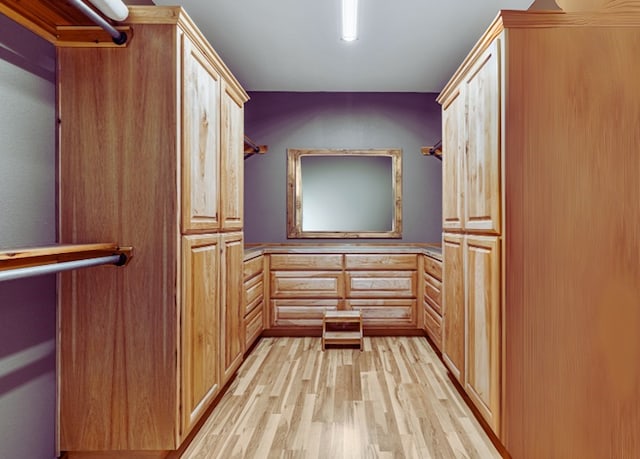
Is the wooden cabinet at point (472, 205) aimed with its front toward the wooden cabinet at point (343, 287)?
no

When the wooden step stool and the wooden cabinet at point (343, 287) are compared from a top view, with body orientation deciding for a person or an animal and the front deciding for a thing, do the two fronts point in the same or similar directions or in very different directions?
same or similar directions

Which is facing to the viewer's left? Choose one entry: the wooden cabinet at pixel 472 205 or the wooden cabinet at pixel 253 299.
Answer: the wooden cabinet at pixel 472 205

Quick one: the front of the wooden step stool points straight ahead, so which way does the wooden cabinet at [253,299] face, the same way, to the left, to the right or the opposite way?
to the left

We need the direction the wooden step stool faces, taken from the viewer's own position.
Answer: facing the viewer

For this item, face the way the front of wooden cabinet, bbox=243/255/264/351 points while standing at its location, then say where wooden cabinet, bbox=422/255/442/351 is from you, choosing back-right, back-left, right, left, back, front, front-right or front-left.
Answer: front

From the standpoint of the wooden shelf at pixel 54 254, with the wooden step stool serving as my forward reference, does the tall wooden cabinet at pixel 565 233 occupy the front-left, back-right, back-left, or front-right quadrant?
front-right

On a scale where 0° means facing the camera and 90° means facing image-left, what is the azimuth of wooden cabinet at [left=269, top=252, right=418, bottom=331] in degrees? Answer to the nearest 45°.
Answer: approximately 0°

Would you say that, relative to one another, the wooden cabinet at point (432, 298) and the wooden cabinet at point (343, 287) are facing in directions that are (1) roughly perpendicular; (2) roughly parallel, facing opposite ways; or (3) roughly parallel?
roughly perpendicular

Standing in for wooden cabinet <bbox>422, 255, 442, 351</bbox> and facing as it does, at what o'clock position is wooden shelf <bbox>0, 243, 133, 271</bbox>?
The wooden shelf is roughly at 10 o'clock from the wooden cabinet.

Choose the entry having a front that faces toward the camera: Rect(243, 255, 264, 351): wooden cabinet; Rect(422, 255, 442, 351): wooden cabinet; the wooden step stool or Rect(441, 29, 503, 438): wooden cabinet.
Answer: the wooden step stool

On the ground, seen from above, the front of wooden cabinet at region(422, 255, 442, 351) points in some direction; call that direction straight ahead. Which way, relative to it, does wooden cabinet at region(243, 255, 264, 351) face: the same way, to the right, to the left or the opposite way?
the opposite way

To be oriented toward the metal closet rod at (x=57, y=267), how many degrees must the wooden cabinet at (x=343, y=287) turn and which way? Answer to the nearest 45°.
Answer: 0° — it already faces it

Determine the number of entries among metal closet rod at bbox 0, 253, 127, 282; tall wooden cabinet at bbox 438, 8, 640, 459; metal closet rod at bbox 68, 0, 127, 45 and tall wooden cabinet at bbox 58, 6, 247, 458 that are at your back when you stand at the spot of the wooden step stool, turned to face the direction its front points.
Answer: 0

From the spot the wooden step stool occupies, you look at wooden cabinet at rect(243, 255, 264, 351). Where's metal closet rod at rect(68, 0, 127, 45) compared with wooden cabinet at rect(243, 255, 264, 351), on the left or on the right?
left

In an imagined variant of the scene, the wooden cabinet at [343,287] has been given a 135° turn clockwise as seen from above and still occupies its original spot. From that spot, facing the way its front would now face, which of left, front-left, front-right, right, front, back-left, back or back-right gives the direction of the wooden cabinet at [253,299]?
left

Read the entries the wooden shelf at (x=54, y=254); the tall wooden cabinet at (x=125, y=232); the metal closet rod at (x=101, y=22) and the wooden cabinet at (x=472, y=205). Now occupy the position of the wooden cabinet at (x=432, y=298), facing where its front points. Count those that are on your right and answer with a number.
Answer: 0

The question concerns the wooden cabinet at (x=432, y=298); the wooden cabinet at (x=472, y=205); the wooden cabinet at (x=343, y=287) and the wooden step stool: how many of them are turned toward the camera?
2

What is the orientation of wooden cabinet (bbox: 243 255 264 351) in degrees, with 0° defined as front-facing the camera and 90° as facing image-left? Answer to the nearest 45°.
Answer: approximately 270°

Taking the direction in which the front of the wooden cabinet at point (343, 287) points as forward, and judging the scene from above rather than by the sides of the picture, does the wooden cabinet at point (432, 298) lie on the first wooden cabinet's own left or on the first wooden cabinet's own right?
on the first wooden cabinet's own left
